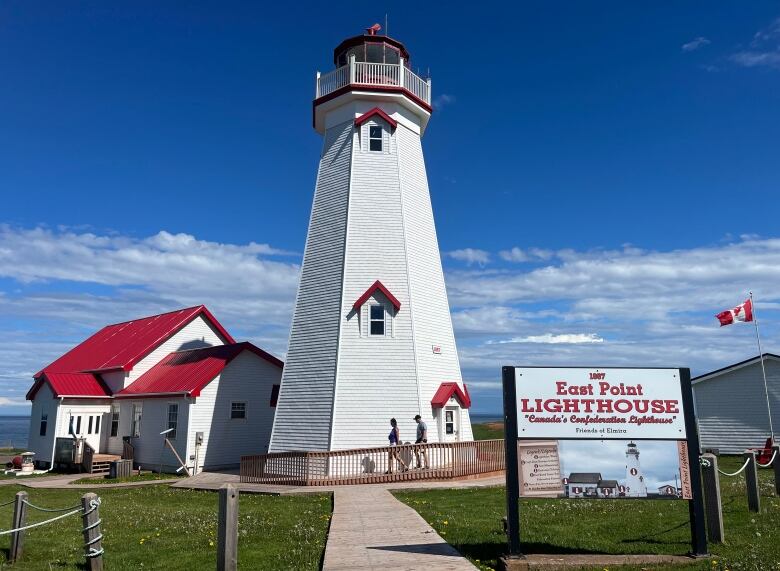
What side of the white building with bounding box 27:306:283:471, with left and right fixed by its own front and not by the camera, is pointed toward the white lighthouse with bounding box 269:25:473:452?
left

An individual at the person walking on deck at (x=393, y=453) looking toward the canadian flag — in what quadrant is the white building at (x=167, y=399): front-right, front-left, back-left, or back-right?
back-left

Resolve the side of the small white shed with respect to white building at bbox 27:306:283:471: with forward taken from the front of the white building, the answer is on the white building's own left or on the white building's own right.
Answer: on the white building's own left

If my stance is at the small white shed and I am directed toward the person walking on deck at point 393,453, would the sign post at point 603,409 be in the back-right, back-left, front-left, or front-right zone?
front-left

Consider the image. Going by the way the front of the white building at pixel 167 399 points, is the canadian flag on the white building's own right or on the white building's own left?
on the white building's own left

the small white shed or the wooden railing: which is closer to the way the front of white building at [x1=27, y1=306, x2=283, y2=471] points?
the wooden railing

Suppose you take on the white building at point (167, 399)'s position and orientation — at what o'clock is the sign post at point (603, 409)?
The sign post is roughly at 10 o'clock from the white building.

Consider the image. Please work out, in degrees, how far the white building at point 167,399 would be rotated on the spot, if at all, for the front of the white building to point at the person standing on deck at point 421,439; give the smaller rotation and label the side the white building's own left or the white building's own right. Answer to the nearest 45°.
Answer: approximately 90° to the white building's own left

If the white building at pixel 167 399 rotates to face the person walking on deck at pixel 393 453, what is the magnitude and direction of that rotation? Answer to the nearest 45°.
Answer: approximately 90° to its left

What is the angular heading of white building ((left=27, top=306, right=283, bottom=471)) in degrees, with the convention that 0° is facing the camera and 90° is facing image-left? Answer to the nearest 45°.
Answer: approximately 45°
